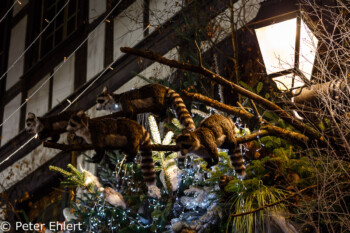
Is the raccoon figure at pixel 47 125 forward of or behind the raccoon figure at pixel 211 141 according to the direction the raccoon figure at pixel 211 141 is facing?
forward

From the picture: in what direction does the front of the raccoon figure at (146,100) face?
to the viewer's left

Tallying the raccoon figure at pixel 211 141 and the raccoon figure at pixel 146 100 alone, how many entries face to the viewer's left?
2

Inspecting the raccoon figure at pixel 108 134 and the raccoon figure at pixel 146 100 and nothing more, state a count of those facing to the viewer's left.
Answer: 2

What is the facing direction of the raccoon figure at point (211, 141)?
to the viewer's left

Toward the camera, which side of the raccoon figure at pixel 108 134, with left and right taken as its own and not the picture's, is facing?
left

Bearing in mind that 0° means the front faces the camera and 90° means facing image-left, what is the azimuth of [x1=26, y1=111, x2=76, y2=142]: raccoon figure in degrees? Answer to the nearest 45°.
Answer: approximately 90°

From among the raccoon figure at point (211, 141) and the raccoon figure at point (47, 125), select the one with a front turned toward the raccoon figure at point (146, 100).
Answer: the raccoon figure at point (211, 141)

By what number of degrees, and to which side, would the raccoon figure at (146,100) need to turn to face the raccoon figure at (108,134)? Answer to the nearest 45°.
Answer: approximately 45° to its left

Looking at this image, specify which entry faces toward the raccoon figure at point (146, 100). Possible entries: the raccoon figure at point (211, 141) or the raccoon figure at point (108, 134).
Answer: the raccoon figure at point (211, 141)
